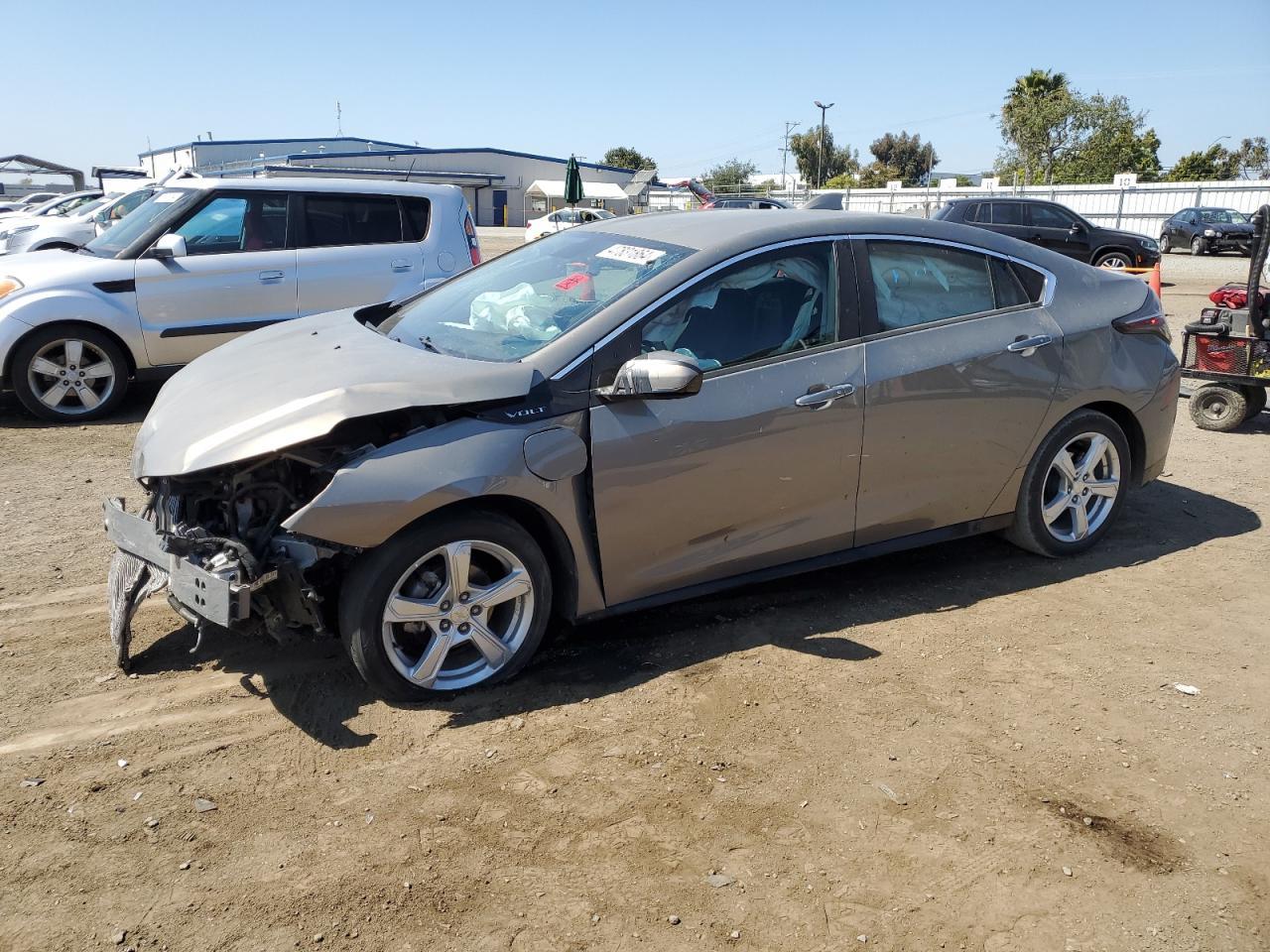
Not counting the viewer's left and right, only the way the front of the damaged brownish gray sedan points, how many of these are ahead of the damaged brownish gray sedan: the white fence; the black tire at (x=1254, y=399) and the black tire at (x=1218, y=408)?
0

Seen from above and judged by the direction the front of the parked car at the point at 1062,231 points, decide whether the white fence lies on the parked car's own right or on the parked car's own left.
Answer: on the parked car's own left

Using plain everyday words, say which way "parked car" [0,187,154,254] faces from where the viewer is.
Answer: facing the viewer and to the left of the viewer

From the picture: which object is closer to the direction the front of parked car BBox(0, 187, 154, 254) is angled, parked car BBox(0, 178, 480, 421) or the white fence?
the parked car

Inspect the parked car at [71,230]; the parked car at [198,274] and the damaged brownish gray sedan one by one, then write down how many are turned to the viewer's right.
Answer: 0

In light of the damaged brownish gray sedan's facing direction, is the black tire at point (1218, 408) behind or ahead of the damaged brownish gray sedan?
behind

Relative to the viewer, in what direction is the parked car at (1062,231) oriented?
to the viewer's right

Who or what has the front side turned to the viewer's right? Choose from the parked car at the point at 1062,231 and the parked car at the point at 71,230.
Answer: the parked car at the point at 1062,231

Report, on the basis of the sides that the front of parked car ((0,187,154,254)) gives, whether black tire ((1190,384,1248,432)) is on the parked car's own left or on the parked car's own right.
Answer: on the parked car's own left

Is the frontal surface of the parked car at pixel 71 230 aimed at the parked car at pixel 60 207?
no

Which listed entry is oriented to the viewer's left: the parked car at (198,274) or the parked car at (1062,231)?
the parked car at (198,274)

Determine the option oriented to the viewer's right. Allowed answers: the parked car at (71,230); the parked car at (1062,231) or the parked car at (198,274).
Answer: the parked car at (1062,231)

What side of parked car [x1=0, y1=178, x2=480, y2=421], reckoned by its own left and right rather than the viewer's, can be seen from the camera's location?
left

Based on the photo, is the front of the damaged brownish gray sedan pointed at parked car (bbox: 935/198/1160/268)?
no

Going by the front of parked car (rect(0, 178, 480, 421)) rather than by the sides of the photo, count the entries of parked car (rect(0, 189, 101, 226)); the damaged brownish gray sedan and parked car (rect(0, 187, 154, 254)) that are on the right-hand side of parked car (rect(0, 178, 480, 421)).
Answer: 2

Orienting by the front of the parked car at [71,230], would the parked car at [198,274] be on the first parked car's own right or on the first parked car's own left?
on the first parked car's own left

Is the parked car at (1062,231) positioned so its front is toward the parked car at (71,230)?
no
